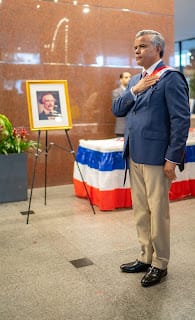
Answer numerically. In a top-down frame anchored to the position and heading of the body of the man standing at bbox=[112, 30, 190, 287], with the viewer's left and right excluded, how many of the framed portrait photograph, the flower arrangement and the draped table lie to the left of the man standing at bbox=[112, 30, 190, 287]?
0

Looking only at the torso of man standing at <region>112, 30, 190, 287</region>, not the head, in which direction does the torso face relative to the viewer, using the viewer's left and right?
facing the viewer and to the left of the viewer

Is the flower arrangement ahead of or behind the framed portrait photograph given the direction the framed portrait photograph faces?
behind

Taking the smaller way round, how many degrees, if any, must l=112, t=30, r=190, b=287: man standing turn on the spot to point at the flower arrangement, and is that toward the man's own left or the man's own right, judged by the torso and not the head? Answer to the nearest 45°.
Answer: approximately 90° to the man's own right

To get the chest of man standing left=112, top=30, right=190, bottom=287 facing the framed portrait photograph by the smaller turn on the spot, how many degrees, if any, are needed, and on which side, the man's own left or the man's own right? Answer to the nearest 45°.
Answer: approximately 90° to the man's own right

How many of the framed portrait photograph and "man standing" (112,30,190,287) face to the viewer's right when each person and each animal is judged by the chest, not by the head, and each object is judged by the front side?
0

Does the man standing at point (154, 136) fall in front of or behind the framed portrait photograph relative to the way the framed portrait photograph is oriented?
in front

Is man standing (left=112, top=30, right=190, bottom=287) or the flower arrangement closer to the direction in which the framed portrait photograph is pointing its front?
the man standing

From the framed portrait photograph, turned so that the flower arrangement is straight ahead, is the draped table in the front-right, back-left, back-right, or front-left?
back-right

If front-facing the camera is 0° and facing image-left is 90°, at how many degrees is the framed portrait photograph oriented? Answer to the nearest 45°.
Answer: approximately 0°

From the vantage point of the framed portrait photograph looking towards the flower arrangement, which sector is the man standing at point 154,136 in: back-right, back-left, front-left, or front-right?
back-left
